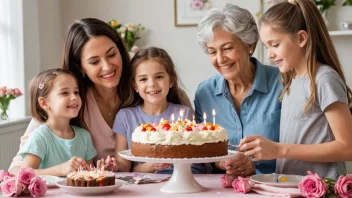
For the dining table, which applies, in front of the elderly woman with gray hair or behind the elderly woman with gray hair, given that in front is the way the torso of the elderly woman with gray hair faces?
in front

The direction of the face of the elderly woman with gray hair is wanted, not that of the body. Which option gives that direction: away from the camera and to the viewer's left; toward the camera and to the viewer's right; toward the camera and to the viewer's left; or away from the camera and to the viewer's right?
toward the camera and to the viewer's left

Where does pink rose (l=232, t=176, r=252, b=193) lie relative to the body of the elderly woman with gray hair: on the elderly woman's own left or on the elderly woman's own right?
on the elderly woman's own left

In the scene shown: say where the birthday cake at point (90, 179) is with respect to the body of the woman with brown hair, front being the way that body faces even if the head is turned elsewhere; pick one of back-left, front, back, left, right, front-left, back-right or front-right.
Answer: front-right

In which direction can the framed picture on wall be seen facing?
toward the camera

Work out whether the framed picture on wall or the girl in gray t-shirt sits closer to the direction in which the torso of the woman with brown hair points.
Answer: the girl in gray t-shirt

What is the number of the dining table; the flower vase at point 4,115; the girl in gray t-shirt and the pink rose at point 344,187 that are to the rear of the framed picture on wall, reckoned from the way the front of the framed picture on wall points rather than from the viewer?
0

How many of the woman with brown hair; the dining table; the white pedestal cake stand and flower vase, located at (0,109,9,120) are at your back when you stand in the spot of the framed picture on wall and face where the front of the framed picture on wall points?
0

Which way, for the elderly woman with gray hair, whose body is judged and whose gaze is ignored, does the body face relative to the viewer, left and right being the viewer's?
facing the viewer and to the left of the viewer

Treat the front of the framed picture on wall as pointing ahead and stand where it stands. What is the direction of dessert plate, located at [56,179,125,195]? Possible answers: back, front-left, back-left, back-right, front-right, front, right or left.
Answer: front

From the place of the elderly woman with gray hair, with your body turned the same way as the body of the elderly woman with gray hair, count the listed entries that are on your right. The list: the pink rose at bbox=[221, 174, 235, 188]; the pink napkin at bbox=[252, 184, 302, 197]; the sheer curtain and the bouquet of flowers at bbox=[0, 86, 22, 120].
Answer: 2

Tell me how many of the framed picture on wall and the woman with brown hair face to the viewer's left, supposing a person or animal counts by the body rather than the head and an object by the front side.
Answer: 0

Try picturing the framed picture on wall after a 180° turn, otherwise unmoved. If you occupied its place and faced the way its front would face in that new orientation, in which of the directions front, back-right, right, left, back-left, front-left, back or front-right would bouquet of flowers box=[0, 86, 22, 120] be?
back-left

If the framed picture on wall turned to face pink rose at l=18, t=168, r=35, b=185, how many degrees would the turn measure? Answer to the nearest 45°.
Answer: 0° — it already faces it

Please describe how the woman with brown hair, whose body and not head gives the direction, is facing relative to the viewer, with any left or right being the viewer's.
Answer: facing the viewer and to the right of the viewer

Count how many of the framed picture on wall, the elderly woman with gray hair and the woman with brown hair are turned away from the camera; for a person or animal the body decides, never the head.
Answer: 0
